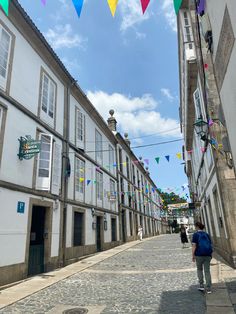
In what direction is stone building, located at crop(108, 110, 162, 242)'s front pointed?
to the viewer's right

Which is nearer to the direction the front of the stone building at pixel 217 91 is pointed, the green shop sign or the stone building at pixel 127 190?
the green shop sign

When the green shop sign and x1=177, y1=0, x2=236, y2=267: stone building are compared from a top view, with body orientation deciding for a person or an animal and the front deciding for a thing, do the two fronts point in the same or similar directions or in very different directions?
very different directions

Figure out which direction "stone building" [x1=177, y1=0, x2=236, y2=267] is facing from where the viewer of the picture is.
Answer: facing to the left of the viewer

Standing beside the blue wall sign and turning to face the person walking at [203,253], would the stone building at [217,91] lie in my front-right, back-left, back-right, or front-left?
front-left

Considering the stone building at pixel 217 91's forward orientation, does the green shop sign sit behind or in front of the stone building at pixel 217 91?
in front

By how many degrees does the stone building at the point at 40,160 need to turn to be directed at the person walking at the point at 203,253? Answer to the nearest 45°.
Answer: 0° — it already faces them

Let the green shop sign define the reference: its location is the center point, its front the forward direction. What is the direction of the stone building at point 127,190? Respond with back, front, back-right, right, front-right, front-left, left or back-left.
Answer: back

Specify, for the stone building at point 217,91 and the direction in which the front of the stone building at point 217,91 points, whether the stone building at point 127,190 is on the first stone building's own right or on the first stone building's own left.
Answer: on the first stone building's own right

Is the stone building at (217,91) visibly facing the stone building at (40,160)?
yes

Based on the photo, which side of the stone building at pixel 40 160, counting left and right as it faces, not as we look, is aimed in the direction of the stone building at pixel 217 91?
front
